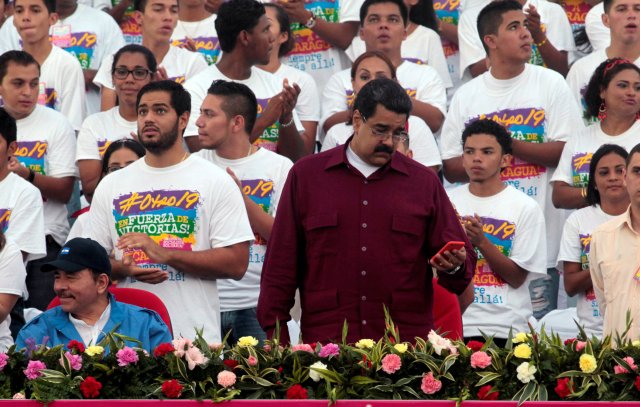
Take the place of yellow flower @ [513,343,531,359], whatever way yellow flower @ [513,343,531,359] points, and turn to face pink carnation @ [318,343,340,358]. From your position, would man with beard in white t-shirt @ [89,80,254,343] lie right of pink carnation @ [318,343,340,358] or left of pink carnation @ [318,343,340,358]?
right

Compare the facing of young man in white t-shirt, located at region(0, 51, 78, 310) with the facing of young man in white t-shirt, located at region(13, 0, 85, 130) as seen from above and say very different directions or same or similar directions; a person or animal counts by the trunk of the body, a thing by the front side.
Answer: same or similar directions

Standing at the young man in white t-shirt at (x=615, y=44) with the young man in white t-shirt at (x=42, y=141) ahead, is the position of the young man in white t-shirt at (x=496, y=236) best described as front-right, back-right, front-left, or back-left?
front-left

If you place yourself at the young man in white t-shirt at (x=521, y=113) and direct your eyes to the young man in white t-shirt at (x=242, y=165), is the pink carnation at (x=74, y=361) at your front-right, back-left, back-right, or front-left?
front-left

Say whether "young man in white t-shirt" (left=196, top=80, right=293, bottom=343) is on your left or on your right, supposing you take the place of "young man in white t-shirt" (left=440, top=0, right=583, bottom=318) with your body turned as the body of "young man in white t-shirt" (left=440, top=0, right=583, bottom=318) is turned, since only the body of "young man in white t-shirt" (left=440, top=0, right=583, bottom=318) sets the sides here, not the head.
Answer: on your right

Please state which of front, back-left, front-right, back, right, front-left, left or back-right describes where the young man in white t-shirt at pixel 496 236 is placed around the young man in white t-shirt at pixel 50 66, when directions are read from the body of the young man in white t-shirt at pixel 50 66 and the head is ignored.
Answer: left

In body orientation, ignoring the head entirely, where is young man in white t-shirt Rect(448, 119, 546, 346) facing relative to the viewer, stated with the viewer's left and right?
facing the viewer and to the left of the viewer

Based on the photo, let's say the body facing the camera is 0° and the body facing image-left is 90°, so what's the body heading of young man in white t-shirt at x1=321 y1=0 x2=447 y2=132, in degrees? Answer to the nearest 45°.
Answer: approximately 0°

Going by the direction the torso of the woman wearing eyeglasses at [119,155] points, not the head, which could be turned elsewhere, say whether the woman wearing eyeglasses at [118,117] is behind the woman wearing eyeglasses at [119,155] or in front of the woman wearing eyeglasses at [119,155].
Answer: behind

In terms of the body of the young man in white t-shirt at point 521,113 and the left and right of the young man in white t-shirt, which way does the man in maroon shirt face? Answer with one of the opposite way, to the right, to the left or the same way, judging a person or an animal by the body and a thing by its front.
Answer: the same way

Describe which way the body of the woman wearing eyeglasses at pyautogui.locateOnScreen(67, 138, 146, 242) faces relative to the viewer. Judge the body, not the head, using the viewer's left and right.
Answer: facing the viewer

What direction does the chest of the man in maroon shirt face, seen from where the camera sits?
toward the camera

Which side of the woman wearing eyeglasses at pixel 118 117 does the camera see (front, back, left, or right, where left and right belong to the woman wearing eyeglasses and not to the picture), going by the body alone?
front

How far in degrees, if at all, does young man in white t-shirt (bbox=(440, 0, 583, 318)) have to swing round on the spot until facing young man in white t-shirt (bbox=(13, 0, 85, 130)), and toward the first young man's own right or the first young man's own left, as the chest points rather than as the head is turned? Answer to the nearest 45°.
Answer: approximately 90° to the first young man's own right

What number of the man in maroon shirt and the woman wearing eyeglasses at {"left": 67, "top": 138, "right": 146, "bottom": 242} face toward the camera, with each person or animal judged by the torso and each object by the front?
2

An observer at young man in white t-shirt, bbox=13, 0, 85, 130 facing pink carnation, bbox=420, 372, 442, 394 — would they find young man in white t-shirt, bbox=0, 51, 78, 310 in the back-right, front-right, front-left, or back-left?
front-right
